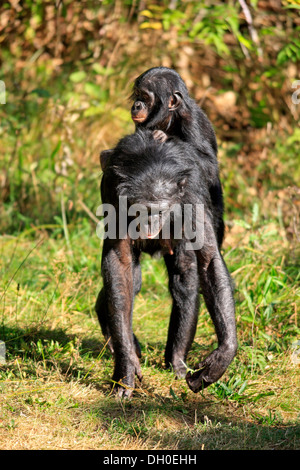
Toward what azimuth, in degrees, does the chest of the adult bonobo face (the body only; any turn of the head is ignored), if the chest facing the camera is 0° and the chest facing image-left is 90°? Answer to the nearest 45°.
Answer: approximately 0°
